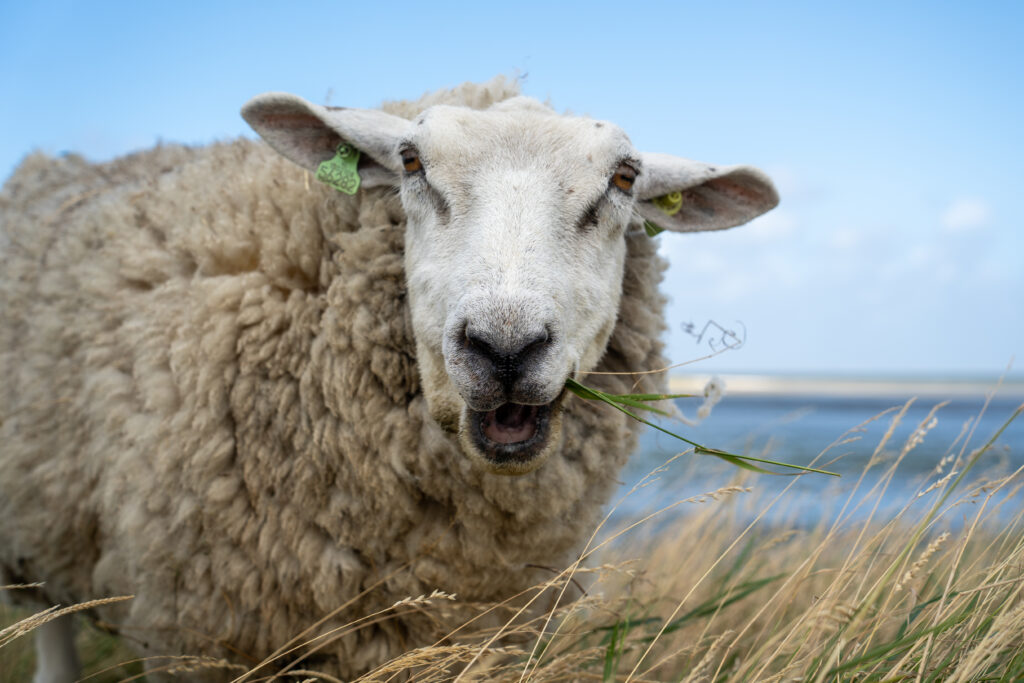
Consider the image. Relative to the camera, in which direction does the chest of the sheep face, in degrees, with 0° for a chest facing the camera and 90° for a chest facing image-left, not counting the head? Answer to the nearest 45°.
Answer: approximately 315°
